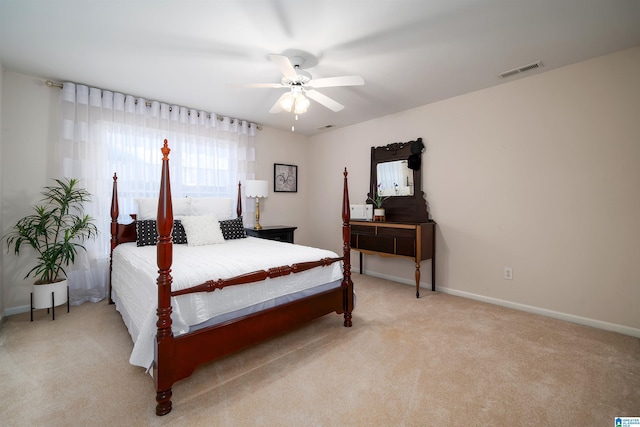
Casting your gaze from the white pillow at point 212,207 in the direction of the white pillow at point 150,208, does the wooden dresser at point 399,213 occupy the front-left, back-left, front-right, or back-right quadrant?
back-left

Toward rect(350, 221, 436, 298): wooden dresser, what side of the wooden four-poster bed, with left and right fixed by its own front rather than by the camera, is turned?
left

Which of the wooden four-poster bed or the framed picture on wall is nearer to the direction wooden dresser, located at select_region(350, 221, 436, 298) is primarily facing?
the wooden four-poster bed

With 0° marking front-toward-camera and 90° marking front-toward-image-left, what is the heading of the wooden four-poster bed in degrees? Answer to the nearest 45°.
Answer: approximately 315°

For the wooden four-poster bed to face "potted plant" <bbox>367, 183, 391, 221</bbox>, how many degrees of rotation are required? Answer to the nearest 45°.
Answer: approximately 90° to its left

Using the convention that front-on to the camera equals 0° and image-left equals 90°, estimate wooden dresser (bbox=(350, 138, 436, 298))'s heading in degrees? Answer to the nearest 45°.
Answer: approximately 45°
